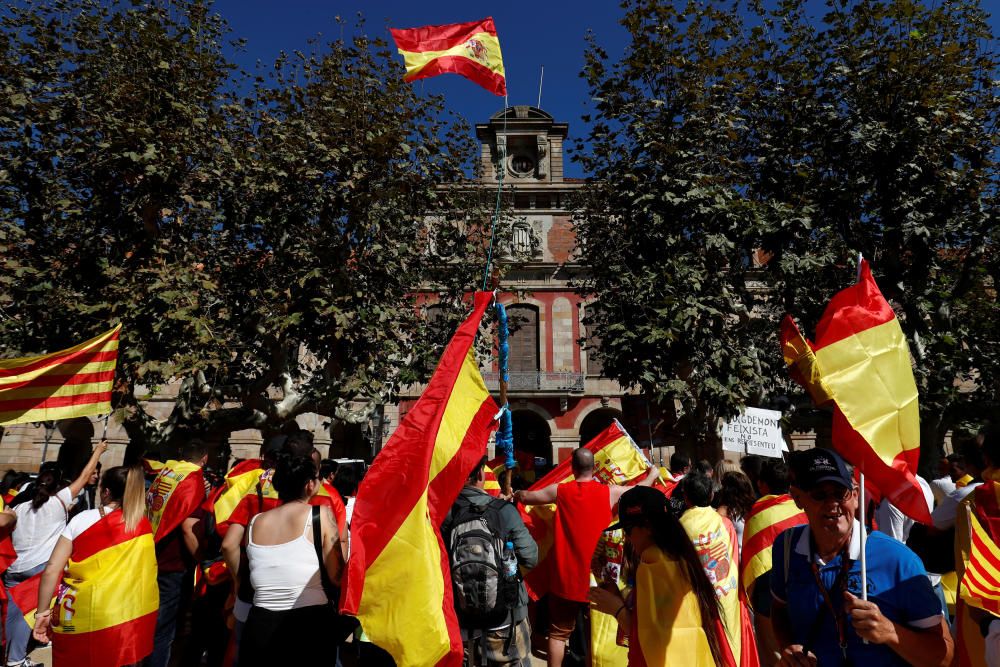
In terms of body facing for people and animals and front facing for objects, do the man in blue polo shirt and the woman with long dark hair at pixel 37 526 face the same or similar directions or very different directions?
very different directions

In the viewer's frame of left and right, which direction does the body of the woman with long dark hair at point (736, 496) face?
facing away from the viewer

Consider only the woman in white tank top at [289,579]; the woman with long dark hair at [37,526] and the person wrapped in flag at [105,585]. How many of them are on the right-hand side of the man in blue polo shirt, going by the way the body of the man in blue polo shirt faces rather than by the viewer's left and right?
3

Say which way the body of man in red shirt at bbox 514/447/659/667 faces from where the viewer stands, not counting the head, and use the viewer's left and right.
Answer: facing away from the viewer

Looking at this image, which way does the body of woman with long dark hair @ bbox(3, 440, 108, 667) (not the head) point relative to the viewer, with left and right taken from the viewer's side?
facing away from the viewer and to the right of the viewer

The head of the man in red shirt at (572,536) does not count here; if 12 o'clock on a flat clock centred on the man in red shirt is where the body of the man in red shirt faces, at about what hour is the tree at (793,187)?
The tree is roughly at 1 o'clock from the man in red shirt.

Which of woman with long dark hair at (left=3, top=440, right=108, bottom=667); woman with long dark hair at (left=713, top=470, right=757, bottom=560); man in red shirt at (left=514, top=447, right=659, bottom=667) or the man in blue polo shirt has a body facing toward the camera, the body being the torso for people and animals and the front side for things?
the man in blue polo shirt

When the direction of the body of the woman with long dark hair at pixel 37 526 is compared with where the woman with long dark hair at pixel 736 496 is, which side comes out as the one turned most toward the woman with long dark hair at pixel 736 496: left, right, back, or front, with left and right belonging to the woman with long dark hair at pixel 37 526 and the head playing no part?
right

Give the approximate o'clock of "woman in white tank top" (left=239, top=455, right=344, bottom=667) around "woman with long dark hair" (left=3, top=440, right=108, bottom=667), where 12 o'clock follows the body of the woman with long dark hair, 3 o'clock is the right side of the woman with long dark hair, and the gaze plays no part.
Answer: The woman in white tank top is roughly at 4 o'clock from the woman with long dark hair.
